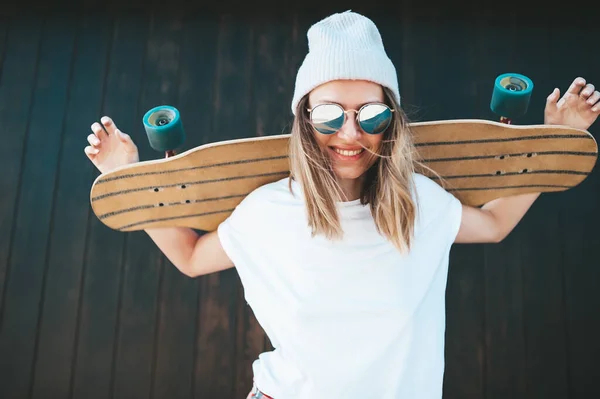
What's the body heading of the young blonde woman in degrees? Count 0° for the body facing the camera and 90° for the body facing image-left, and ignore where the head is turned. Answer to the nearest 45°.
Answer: approximately 0°
